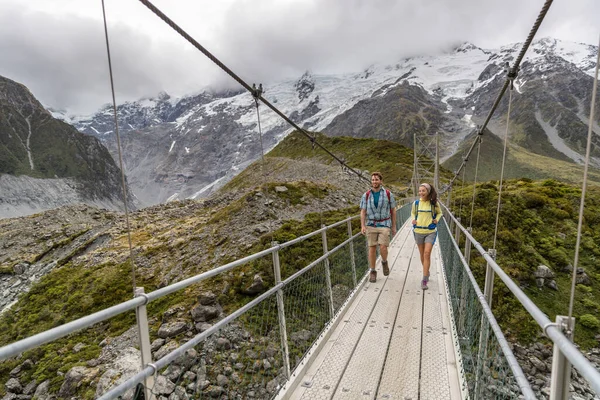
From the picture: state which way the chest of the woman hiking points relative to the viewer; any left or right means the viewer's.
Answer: facing the viewer

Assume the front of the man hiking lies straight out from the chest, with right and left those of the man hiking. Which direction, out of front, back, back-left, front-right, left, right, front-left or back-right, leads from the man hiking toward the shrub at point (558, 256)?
back-left

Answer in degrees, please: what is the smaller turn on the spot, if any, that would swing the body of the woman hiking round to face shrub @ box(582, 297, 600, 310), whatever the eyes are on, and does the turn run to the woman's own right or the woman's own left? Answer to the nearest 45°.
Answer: approximately 135° to the woman's own left

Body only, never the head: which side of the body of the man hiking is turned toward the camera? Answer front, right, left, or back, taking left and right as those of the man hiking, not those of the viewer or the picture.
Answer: front

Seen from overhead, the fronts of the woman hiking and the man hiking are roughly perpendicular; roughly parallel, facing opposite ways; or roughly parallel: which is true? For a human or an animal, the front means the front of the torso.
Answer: roughly parallel

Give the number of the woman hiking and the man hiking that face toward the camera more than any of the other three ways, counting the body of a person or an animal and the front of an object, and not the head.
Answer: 2

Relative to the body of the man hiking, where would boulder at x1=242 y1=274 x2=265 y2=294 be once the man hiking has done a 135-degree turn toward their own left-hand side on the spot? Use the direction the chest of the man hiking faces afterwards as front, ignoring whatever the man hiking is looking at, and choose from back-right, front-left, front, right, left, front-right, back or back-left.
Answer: left

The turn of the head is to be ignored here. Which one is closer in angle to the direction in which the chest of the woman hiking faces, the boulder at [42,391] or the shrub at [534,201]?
the boulder

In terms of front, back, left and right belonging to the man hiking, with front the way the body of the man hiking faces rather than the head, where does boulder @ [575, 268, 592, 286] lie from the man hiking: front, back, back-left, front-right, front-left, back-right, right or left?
back-left

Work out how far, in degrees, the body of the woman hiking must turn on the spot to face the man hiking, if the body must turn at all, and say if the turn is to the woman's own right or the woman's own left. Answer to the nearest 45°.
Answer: approximately 90° to the woman's own right

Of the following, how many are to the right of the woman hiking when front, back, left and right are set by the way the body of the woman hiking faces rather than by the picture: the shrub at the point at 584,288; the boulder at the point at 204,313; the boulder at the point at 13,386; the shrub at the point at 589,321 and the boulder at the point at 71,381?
3

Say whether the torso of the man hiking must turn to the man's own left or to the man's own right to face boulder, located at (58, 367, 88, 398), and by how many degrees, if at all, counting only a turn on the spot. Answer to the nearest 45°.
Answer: approximately 90° to the man's own right

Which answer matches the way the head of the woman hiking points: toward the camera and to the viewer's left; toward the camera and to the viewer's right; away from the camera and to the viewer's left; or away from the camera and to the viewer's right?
toward the camera and to the viewer's left

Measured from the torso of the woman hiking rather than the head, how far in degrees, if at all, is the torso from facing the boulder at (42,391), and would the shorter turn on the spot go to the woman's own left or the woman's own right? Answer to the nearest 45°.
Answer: approximately 90° to the woman's own right
